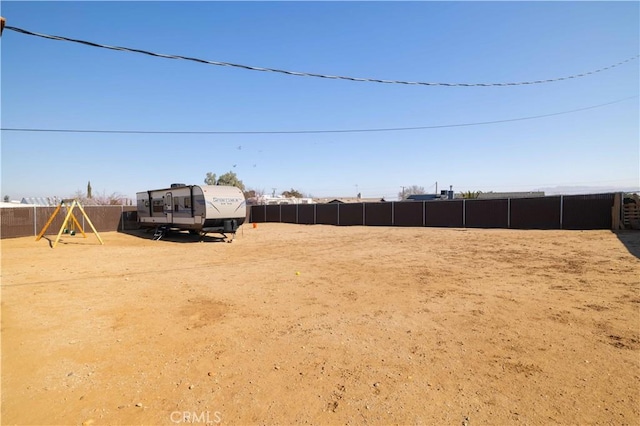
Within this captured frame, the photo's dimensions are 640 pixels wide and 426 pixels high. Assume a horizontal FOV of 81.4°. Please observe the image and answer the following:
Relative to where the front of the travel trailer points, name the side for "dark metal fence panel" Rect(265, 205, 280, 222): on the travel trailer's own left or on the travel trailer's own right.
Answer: on the travel trailer's own left

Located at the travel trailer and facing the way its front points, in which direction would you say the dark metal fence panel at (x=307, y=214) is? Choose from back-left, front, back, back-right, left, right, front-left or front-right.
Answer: left

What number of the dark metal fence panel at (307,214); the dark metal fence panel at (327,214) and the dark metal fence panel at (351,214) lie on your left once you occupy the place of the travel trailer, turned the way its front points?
3

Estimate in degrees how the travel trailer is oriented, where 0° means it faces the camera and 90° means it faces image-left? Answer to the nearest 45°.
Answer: approximately 315°

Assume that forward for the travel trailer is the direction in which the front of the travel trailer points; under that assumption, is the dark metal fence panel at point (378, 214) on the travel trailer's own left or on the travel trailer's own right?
on the travel trailer's own left

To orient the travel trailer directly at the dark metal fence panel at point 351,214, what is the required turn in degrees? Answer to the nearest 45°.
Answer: approximately 90° to its left

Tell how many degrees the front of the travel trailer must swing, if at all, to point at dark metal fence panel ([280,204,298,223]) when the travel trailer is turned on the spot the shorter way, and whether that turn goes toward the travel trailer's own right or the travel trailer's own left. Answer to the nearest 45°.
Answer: approximately 90° to the travel trailer's own left

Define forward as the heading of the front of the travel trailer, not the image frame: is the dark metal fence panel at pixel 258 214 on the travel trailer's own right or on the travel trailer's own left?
on the travel trailer's own left

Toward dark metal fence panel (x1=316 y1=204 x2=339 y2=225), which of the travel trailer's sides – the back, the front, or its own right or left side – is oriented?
left
